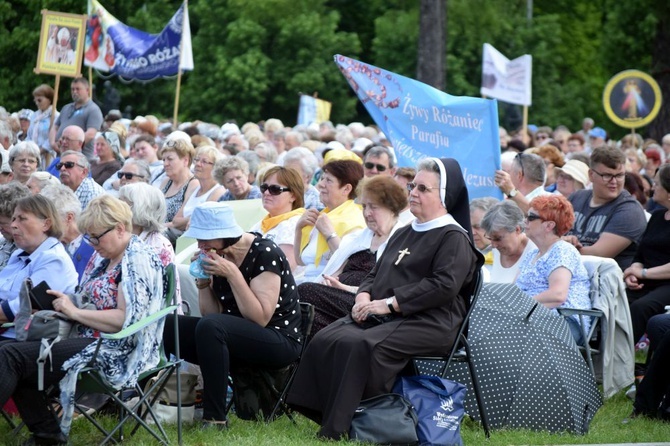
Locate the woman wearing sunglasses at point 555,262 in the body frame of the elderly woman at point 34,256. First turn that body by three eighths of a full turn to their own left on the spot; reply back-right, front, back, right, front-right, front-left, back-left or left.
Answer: front

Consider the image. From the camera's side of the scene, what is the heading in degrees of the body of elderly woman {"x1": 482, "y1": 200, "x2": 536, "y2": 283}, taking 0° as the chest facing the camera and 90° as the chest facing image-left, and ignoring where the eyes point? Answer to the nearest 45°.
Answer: approximately 45°

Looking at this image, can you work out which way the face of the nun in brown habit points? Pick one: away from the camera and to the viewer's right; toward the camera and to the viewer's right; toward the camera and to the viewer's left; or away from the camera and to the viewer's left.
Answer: toward the camera and to the viewer's left

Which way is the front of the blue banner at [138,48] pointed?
toward the camera

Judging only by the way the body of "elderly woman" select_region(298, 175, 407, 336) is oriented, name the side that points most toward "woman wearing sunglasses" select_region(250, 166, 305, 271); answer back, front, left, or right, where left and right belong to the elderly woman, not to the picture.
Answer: right

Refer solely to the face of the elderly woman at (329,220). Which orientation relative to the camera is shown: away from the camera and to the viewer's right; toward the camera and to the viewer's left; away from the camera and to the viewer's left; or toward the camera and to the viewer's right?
toward the camera and to the viewer's left

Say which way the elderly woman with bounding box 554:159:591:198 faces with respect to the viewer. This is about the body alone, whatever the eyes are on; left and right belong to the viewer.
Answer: facing the viewer and to the left of the viewer

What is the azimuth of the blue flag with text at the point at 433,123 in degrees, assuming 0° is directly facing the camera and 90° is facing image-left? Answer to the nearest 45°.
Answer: approximately 0°

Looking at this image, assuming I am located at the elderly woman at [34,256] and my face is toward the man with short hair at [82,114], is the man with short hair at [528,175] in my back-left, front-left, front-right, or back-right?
front-right

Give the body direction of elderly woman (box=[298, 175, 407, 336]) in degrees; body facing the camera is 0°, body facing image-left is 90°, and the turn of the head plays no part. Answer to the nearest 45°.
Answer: approximately 45°
